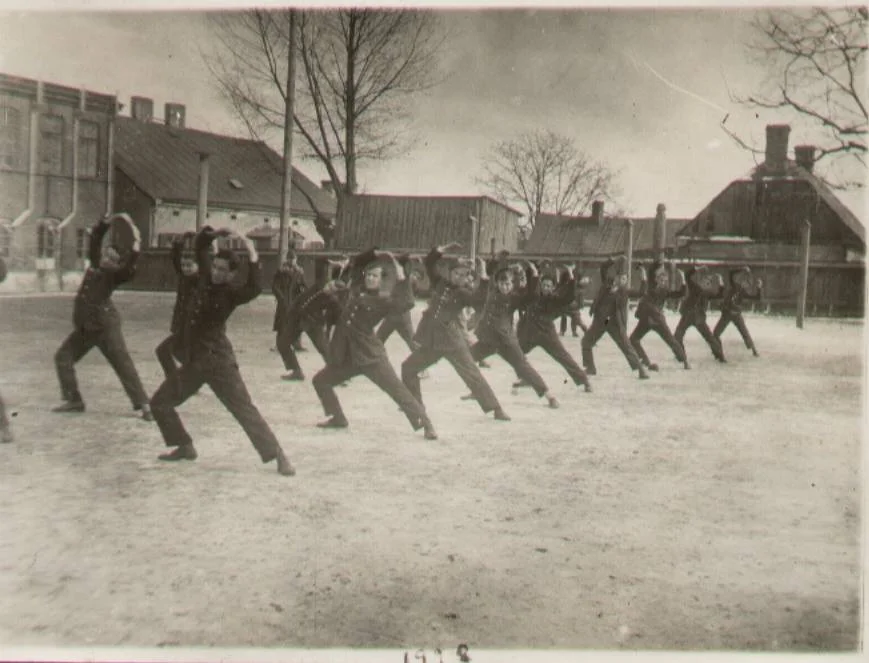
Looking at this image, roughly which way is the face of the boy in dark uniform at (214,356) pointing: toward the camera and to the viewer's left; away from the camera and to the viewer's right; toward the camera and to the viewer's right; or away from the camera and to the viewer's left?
toward the camera and to the viewer's left

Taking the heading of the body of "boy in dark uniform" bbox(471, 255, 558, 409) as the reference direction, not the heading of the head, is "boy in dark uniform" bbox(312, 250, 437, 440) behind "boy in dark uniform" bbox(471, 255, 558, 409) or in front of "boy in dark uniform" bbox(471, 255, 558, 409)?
in front

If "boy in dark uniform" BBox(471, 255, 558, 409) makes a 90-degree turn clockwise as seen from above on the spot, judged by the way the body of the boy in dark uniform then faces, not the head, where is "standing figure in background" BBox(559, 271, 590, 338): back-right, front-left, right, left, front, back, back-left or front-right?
right

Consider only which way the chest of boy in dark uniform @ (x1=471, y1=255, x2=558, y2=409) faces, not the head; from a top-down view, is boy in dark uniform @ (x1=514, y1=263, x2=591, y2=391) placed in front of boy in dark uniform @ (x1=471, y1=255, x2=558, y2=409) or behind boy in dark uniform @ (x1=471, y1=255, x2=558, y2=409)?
behind

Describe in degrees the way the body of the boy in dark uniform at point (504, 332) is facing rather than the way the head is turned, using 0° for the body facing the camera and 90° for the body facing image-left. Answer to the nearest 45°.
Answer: approximately 0°

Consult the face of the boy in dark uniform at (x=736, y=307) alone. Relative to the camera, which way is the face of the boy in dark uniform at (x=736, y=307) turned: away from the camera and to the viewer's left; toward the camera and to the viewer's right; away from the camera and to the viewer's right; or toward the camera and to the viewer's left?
toward the camera and to the viewer's left

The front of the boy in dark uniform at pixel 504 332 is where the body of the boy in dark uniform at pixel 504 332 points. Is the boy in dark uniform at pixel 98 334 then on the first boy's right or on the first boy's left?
on the first boy's right

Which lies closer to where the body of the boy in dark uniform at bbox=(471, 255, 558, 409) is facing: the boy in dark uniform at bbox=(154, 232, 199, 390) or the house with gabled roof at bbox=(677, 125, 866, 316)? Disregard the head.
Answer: the boy in dark uniform

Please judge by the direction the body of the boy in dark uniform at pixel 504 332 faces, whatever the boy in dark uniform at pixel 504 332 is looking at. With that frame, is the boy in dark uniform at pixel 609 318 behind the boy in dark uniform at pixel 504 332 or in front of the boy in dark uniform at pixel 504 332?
behind

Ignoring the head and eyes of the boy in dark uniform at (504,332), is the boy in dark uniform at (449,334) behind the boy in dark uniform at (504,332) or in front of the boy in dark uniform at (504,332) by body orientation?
in front

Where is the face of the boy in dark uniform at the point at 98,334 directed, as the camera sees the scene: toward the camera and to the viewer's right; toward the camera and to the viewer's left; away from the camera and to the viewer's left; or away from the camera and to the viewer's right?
toward the camera and to the viewer's left

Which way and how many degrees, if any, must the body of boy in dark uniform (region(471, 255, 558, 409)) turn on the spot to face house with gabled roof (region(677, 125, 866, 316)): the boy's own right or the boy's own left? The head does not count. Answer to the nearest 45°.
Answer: approximately 135° to the boy's own left
